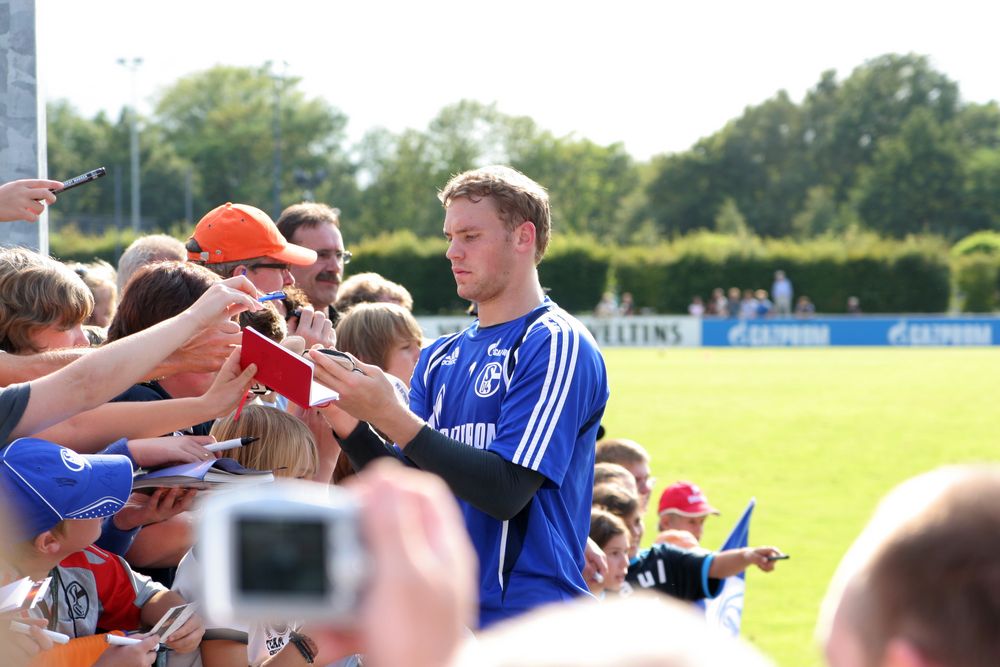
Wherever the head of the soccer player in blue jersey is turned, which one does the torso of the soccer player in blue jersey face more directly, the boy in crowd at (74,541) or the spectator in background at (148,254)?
the boy in crowd

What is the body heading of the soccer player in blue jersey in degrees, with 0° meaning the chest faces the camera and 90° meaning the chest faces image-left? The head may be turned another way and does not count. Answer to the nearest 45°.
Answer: approximately 45°

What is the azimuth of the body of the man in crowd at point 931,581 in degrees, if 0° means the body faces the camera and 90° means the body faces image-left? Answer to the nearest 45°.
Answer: approximately 135°

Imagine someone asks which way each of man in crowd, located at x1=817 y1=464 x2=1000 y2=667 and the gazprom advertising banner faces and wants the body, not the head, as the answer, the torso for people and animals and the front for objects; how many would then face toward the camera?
1

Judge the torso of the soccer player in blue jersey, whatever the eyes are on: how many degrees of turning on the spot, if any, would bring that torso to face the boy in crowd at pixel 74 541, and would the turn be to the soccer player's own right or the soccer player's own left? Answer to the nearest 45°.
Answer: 0° — they already face them

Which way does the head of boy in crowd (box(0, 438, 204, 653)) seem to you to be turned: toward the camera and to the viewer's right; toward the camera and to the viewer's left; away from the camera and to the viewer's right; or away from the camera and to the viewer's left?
away from the camera and to the viewer's right

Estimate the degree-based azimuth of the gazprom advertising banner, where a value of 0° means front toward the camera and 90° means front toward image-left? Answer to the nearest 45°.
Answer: approximately 0°

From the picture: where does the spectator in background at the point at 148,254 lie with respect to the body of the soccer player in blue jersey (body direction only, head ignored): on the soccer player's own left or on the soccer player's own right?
on the soccer player's own right

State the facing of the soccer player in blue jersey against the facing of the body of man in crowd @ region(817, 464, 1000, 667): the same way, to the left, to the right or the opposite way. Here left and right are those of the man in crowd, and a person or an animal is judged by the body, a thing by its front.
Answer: to the left
